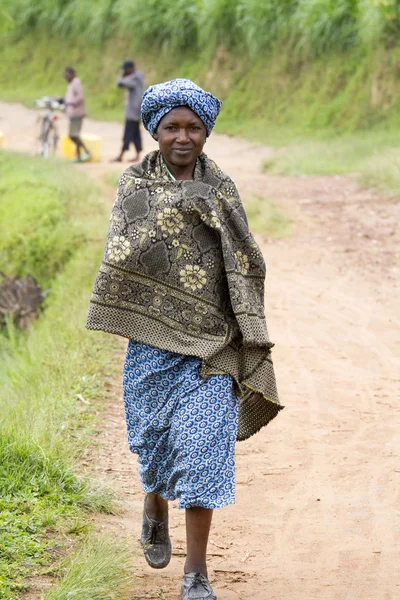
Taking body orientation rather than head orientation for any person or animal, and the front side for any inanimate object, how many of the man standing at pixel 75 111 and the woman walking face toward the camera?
1

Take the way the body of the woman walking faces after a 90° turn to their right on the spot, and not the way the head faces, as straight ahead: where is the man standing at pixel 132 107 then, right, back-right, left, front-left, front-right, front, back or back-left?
right

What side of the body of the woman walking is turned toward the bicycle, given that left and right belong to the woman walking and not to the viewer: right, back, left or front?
back

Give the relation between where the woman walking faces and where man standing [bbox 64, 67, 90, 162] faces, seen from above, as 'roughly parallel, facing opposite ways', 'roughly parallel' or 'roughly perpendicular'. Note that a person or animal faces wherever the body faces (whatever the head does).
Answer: roughly perpendicular

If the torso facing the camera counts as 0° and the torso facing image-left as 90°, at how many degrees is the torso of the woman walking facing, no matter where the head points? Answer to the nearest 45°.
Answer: approximately 0°
